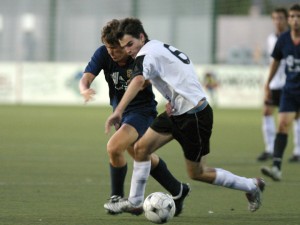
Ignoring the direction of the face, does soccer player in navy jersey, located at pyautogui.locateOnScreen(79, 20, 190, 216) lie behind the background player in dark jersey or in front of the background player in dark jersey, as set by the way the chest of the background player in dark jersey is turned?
in front

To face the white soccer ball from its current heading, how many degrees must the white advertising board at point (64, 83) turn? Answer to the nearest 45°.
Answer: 0° — it already faces it

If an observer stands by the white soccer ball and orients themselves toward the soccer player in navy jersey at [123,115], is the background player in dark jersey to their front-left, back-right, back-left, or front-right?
front-right

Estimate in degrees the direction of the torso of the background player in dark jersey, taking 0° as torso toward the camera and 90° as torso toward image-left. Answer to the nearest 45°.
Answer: approximately 0°

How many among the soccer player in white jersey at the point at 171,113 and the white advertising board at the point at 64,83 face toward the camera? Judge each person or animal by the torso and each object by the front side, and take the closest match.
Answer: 1

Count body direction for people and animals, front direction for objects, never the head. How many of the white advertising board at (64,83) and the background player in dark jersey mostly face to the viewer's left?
0

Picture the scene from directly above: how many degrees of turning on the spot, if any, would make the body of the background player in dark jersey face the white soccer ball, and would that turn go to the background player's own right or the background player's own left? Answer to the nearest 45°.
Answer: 0° — they already face it

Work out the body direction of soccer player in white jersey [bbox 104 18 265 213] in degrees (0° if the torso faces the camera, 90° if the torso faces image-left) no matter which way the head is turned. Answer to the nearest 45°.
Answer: approximately 90°

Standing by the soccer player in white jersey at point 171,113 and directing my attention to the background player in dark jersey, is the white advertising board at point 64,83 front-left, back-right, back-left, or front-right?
front-left

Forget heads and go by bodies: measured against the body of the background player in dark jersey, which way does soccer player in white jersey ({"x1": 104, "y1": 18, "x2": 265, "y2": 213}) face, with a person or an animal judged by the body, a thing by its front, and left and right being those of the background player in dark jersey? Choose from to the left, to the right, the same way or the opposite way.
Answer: to the right

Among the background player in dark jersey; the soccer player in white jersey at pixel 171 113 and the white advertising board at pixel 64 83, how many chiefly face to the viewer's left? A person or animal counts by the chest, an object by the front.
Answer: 1

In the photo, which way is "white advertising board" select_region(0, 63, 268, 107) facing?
toward the camera

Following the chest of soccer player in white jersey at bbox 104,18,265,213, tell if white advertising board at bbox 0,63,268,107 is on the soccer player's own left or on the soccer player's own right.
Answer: on the soccer player's own right
